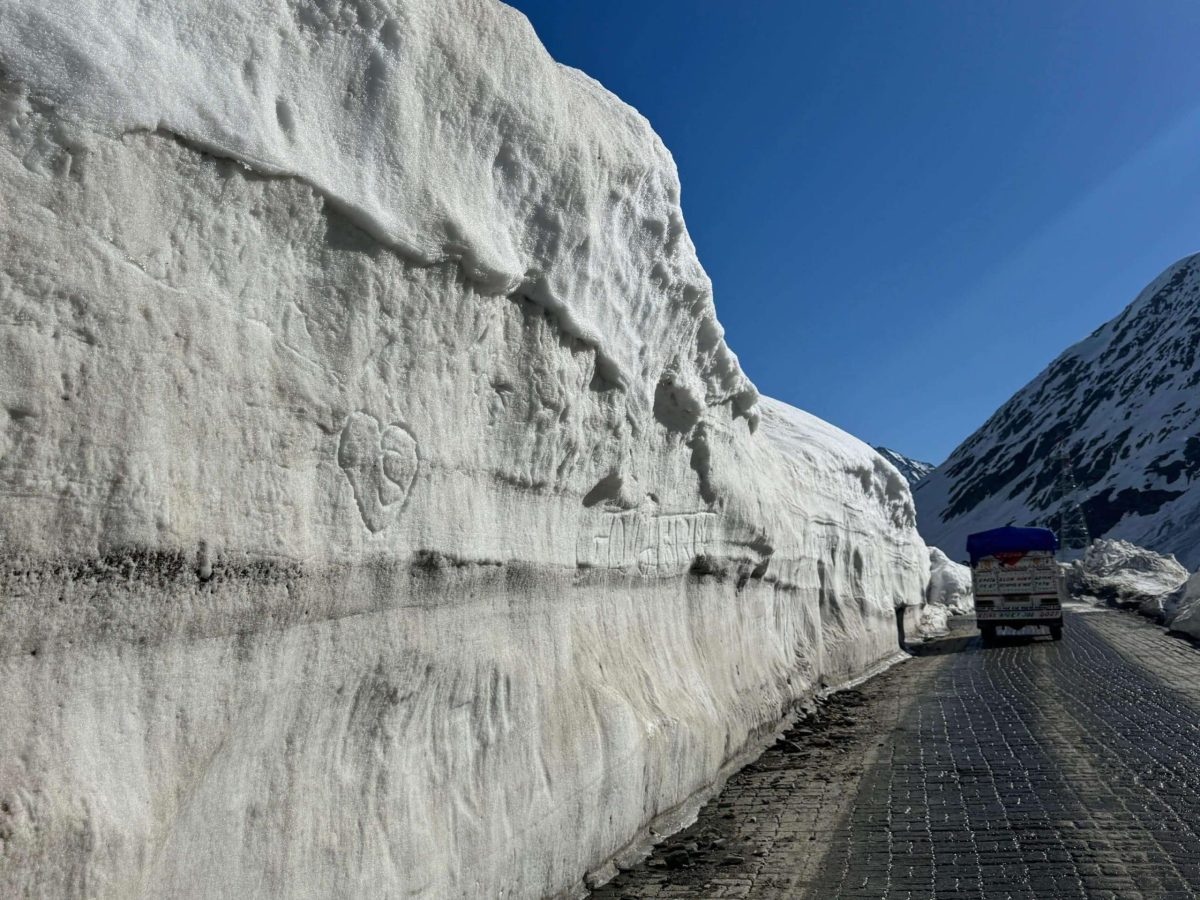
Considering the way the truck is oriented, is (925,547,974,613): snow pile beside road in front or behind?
in front

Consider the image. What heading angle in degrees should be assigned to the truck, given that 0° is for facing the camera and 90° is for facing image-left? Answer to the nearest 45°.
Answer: approximately 180°

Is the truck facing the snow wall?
no
